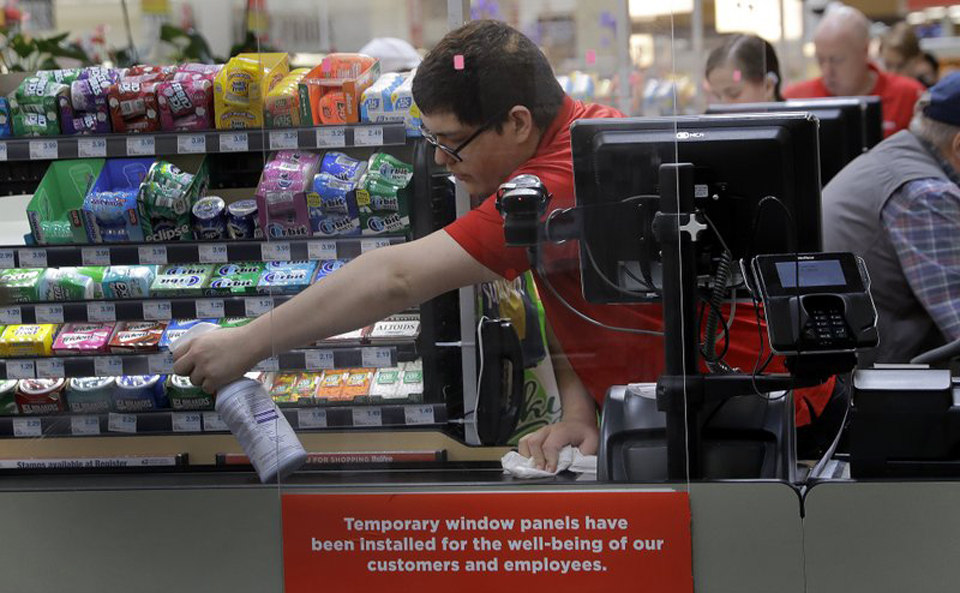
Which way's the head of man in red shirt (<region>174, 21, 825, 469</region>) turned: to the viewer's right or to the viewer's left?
to the viewer's left

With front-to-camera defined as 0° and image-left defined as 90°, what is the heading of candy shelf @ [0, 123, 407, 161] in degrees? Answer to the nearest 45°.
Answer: approximately 0°

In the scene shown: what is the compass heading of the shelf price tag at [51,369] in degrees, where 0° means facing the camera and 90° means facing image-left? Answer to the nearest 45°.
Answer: approximately 0°

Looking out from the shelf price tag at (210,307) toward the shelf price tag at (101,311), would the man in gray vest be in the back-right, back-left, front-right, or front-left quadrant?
back-right
